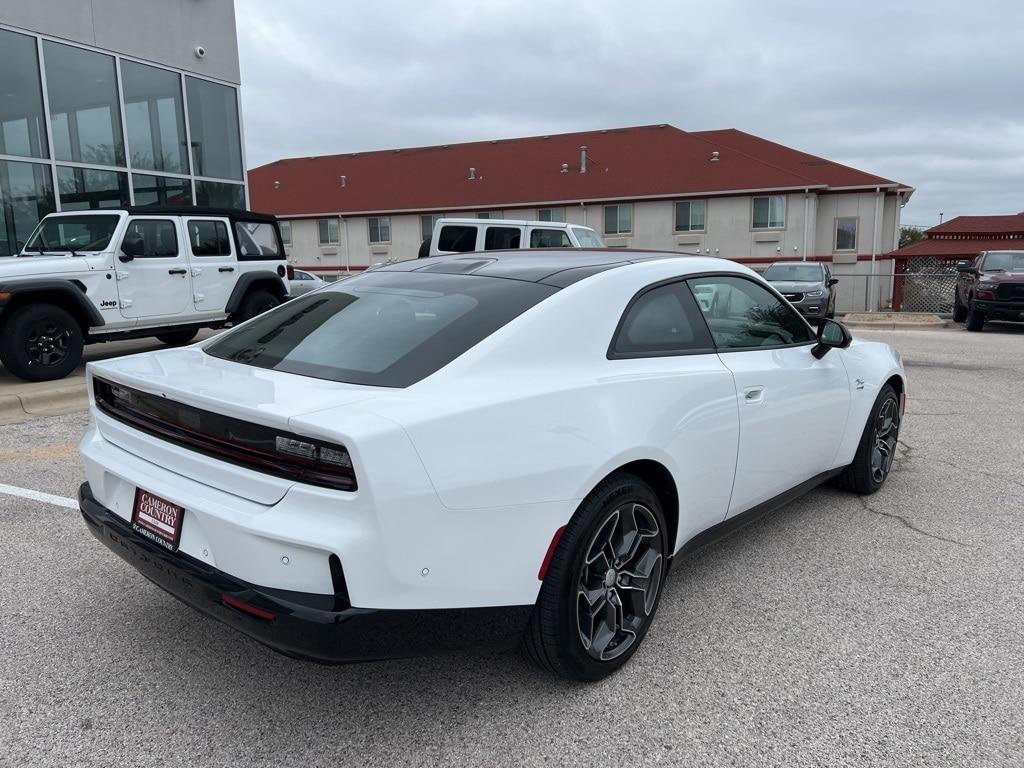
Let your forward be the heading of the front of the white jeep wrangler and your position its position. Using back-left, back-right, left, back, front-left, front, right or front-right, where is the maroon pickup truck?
back-left

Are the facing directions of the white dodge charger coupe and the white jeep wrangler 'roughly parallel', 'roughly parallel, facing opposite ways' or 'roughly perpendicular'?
roughly parallel, facing opposite ways

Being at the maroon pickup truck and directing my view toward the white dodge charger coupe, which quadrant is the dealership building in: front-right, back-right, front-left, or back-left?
front-right

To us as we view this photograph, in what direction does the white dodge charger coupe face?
facing away from the viewer and to the right of the viewer

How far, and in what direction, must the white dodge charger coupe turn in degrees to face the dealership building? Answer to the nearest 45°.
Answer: approximately 90° to its left

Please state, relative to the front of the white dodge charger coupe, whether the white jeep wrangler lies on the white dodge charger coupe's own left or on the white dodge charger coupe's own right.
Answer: on the white dodge charger coupe's own left

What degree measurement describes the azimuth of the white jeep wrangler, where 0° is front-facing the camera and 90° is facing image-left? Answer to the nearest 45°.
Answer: approximately 45°

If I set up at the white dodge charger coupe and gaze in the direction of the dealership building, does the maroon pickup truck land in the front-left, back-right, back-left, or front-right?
front-right

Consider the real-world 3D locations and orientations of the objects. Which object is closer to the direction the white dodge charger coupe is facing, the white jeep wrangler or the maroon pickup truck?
the maroon pickup truck

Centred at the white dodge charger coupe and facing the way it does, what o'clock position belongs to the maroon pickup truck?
The maroon pickup truck is roughly at 12 o'clock from the white dodge charger coupe.

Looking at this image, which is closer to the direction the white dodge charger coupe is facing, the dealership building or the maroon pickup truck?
the maroon pickup truck

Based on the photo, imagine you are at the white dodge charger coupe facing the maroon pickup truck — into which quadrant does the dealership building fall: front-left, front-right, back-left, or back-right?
front-left

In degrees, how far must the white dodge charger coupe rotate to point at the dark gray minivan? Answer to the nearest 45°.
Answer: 0° — it already faces it

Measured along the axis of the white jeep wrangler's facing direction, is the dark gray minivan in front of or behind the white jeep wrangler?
behind

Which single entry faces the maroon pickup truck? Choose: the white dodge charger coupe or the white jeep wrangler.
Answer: the white dodge charger coupe

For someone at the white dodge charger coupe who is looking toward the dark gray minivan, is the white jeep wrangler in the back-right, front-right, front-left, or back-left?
front-left
